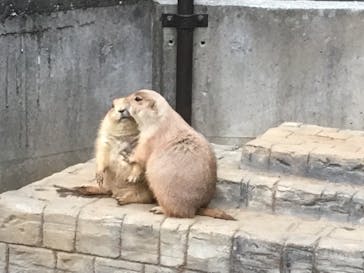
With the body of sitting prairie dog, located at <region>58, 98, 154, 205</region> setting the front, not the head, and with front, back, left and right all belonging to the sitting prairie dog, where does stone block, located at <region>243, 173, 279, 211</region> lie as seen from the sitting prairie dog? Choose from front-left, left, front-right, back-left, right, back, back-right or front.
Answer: front-left

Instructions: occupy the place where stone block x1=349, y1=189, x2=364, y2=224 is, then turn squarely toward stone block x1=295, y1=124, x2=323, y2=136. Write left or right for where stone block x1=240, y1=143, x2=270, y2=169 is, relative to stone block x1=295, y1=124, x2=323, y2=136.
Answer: left

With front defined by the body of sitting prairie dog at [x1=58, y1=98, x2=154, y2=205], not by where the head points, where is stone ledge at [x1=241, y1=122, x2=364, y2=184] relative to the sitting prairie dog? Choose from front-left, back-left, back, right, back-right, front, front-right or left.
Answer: front-left

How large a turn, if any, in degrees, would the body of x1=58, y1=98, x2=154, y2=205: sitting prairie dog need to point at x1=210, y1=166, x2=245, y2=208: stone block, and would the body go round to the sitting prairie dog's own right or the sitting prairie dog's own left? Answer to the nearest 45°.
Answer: approximately 45° to the sitting prairie dog's own left

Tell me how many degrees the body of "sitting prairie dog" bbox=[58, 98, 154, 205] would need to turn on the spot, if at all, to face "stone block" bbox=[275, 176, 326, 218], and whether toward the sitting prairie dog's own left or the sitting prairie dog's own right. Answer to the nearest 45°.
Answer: approximately 45° to the sitting prairie dog's own left

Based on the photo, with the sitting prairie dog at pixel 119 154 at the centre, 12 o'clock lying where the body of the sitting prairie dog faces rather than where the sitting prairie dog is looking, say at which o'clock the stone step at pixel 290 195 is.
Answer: The stone step is roughly at 9 o'clock from the sitting prairie dog.

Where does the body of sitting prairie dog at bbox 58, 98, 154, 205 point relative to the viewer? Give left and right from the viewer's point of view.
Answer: facing the viewer and to the right of the viewer

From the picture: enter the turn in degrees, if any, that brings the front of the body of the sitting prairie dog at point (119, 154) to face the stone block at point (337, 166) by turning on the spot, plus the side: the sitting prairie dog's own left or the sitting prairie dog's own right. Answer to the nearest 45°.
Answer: approximately 45° to the sitting prairie dog's own left

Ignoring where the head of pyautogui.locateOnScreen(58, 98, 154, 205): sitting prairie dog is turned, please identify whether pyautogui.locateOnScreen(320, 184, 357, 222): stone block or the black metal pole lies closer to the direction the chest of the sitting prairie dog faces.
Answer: the stone block
